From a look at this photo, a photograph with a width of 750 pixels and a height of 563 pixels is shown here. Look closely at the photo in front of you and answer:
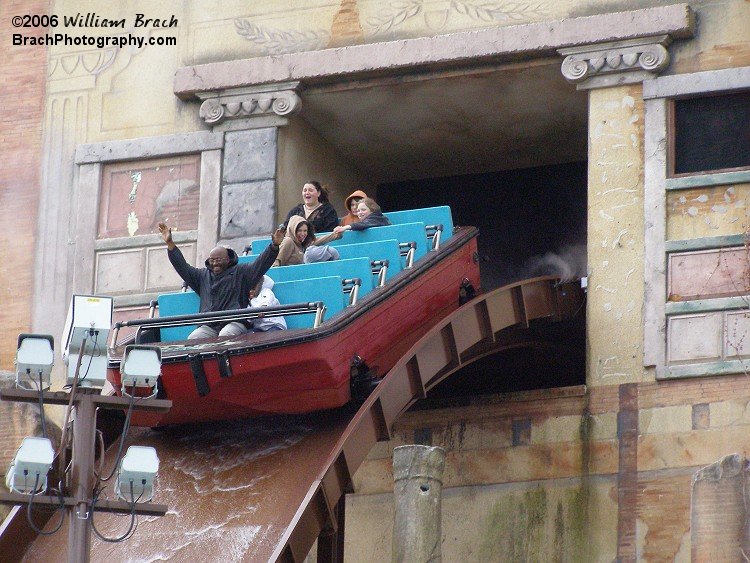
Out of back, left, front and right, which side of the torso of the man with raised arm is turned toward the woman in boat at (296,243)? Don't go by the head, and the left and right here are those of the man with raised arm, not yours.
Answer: back

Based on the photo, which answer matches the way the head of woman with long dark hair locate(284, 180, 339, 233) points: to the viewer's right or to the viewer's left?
to the viewer's left

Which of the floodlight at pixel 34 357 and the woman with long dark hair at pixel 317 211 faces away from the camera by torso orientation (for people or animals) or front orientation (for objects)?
the floodlight

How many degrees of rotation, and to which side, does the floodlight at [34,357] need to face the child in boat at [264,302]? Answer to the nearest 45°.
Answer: approximately 45° to its right

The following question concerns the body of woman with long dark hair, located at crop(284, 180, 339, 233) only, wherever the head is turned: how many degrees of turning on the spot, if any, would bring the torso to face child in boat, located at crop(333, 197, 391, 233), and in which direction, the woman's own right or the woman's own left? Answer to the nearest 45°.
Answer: approximately 90° to the woman's own left

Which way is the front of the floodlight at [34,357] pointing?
away from the camera

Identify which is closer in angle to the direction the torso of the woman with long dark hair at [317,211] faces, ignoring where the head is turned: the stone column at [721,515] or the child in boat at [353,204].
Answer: the stone column

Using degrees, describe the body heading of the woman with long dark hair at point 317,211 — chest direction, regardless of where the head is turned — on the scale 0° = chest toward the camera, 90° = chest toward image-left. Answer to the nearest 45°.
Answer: approximately 45°

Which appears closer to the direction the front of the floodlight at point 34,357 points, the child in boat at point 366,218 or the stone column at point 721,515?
the child in boat

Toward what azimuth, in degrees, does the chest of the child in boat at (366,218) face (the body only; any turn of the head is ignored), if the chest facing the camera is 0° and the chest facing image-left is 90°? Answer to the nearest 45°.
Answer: approximately 45°

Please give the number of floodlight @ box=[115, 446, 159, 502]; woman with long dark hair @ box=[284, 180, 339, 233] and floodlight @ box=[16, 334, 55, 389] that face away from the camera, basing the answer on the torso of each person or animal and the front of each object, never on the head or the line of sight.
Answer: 2

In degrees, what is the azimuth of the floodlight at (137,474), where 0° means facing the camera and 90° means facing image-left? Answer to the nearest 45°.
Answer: approximately 180°
